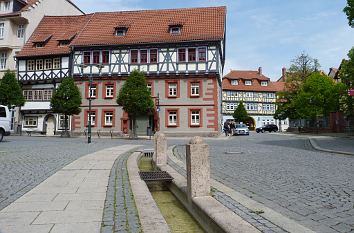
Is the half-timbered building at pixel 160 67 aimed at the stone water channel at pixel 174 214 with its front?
yes

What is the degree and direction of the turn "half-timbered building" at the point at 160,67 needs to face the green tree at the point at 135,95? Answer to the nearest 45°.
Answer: approximately 45° to its right

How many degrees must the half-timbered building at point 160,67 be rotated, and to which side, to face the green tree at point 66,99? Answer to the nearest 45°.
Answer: approximately 90° to its right

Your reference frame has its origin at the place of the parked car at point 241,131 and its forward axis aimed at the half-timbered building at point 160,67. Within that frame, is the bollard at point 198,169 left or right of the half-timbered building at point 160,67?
left

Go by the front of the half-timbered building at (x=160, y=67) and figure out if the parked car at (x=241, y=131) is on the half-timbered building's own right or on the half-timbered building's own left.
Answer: on the half-timbered building's own left

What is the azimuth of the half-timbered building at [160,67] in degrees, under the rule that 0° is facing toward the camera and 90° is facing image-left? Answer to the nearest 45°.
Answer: approximately 0°

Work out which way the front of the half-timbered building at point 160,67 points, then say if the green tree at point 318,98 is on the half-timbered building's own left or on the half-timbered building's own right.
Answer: on the half-timbered building's own left

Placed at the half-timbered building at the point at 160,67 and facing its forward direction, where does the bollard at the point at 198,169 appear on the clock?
The bollard is roughly at 12 o'clock from the half-timbered building.

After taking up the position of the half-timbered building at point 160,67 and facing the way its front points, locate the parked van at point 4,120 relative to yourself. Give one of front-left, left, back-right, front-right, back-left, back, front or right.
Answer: front-right

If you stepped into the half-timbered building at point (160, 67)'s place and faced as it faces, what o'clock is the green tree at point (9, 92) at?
The green tree is roughly at 3 o'clock from the half-timbered building.
